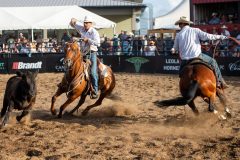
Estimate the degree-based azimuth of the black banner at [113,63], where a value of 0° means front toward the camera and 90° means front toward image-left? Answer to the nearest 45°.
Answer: approximately 0°

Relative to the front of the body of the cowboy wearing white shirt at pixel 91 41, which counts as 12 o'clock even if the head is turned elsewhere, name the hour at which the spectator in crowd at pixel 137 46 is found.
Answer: The spectator in crowd is roughly at 5 o'clock from the cowboy wearing white shirt.

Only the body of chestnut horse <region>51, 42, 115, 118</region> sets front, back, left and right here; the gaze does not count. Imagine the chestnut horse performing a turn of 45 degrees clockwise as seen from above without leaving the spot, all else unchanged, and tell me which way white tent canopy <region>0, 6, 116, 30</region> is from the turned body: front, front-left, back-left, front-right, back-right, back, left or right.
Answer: right

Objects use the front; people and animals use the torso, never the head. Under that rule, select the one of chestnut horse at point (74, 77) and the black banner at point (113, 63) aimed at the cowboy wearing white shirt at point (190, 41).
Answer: the black banner

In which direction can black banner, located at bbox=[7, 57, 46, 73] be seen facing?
toward the camera

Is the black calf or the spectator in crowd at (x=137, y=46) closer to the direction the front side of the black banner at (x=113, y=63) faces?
the black calf

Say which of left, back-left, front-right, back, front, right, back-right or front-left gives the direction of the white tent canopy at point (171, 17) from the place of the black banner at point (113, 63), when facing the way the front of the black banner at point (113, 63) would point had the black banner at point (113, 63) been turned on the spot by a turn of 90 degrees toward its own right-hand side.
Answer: right

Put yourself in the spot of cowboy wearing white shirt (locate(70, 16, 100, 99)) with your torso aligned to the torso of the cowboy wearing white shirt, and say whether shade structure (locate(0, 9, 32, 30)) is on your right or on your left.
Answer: on your right

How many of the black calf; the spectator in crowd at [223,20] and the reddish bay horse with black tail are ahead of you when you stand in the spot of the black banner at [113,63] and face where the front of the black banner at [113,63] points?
2

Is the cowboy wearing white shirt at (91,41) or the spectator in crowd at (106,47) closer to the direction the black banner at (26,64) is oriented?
the cowboy wearing white shirt

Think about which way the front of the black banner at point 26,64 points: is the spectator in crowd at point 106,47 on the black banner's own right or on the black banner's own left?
on the black banner's own left

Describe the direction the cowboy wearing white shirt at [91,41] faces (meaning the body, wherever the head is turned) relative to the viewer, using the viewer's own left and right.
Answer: facing the viewer and to the left of the viewer
